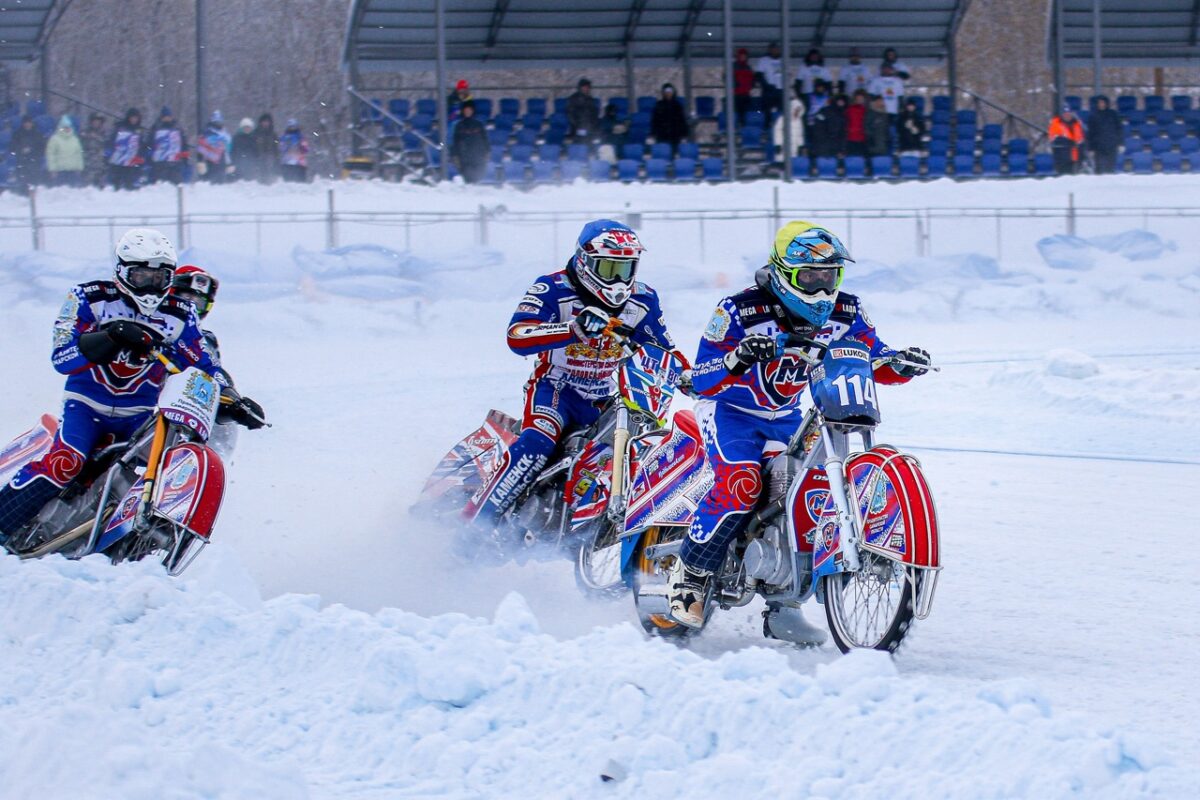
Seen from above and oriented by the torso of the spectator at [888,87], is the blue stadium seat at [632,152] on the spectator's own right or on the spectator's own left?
on the spectator's own right

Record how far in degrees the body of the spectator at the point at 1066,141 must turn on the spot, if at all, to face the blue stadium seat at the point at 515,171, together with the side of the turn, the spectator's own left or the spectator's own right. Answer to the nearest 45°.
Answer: approximately 45° to the spectator's own right

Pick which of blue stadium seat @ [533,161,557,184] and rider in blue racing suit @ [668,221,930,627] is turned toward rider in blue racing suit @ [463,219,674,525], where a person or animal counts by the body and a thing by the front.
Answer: the blue stadium seat
